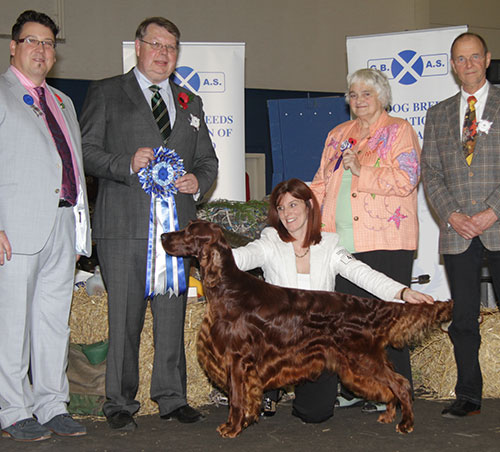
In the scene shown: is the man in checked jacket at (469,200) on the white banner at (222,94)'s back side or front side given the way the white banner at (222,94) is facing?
on the front side

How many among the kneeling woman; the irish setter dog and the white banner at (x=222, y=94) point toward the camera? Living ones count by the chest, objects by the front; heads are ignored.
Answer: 2

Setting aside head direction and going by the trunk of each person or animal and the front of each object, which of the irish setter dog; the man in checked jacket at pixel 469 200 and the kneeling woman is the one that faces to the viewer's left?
the irish setter dog

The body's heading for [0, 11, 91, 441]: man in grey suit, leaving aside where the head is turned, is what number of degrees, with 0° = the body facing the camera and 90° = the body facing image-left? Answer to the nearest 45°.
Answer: approximately 315°

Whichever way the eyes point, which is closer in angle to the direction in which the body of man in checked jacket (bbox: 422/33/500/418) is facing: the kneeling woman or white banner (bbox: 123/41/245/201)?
the kneeling woman

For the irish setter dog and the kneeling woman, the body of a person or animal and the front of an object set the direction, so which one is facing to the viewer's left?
the irish setter dog

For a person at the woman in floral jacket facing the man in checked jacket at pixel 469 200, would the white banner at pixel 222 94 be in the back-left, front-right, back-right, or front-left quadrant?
back-left

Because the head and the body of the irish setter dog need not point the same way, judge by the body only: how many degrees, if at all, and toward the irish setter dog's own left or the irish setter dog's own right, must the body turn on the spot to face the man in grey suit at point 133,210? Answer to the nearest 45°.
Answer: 0° — it already faces them

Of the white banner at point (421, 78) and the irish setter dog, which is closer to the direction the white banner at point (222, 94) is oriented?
the irish setter dog

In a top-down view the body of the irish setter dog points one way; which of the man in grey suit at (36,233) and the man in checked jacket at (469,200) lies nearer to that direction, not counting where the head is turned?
the man in grey suit

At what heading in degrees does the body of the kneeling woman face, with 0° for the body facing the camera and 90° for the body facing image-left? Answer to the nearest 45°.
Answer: approximately 0°
